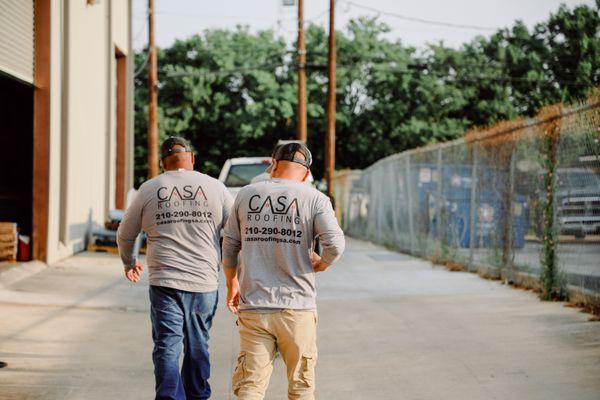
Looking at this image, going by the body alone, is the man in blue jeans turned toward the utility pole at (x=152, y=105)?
yes

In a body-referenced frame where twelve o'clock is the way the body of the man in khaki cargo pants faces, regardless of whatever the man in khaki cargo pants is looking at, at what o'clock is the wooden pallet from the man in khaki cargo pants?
The wooden pallet is roughly at 11 o'clock from the man in khaki cargo pants.

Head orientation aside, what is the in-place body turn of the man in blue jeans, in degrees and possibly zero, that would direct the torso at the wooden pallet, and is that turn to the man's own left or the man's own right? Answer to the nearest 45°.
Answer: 0° — they already face it

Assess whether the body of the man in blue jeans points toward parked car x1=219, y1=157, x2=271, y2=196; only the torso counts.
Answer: yes

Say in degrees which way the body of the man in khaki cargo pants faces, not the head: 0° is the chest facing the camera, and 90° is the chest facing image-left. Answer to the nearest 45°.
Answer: approximately 180°

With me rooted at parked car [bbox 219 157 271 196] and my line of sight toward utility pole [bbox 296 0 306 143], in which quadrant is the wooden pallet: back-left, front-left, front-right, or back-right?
back-left

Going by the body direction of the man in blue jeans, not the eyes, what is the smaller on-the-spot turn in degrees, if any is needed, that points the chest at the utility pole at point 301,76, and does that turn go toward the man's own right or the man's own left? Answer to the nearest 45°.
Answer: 0° — they already face it

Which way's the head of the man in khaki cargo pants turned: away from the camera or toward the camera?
away from the camera

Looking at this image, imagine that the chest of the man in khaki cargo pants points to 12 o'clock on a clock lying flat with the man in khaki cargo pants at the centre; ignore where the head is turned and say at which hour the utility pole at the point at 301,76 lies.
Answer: The utility pole is roughly at 12 o'clock from the man in khaki cargo pants.

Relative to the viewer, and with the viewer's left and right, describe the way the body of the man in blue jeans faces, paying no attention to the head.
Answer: facing away from the viewer

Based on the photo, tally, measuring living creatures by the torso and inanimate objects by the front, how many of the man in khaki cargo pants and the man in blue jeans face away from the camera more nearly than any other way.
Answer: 2

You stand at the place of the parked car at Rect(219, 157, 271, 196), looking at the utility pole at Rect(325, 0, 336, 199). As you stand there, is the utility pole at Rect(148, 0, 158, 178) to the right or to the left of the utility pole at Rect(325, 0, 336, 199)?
left

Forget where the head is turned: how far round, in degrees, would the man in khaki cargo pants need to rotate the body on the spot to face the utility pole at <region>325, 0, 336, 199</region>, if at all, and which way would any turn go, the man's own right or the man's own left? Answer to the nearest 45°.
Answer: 0° — they already face it
